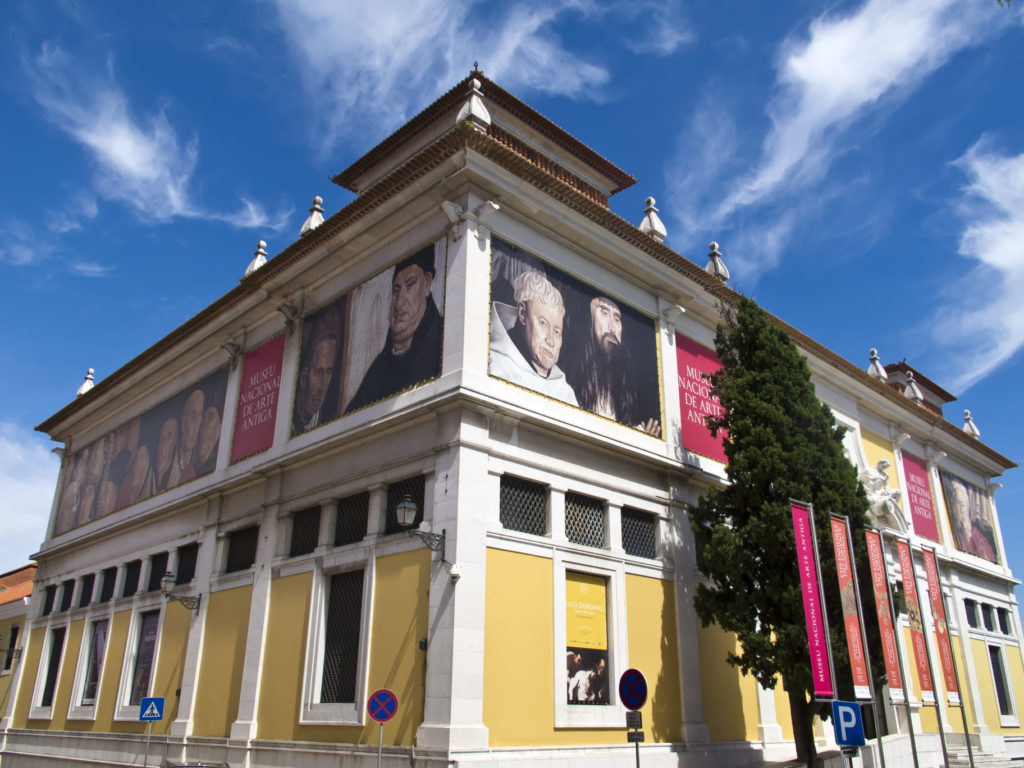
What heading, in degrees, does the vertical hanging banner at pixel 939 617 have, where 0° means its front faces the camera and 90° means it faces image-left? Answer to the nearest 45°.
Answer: approximately 0°

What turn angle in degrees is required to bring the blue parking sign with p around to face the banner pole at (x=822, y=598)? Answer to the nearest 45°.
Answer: approximately 180°

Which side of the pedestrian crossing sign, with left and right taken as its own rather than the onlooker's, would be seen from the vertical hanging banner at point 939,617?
left

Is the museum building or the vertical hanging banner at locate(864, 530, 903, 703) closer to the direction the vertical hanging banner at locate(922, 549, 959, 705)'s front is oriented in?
the vertical hanging banner

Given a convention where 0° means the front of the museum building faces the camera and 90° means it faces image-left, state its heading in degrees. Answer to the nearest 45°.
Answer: approximately 315°

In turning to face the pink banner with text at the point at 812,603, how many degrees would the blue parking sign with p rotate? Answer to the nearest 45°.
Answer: approximately 180°
